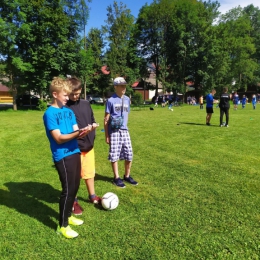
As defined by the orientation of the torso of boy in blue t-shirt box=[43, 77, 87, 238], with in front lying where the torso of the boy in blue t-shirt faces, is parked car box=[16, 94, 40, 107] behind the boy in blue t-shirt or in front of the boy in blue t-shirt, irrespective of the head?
behind

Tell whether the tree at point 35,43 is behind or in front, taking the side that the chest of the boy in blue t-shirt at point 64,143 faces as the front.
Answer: behind

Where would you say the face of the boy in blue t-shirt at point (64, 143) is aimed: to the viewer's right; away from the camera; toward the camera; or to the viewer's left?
to the viewer's right

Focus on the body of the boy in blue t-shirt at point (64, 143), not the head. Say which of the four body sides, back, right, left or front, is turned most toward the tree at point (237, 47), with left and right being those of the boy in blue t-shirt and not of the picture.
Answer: left

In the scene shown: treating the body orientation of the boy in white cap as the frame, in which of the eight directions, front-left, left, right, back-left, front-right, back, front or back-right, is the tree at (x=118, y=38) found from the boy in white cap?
back-left

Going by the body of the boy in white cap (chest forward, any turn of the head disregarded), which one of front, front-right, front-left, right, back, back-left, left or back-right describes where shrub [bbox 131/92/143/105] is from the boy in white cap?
back-left

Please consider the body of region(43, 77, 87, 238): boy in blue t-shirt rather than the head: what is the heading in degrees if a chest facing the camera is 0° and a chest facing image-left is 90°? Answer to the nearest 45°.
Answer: approximately 315°

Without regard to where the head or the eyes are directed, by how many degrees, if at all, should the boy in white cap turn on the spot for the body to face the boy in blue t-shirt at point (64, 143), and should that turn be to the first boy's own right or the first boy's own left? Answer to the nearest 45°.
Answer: approximately 45° to the first boy's own right
